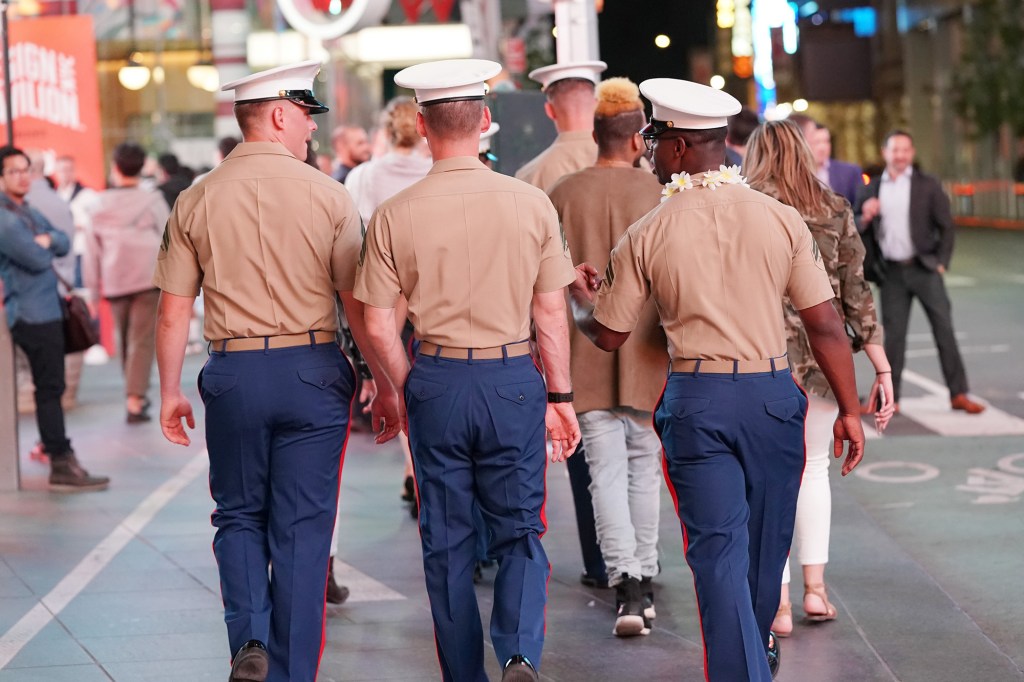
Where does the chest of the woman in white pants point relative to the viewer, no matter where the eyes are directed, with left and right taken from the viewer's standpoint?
facing away from the viewer

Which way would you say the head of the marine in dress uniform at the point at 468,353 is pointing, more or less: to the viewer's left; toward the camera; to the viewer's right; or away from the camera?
away from the camera

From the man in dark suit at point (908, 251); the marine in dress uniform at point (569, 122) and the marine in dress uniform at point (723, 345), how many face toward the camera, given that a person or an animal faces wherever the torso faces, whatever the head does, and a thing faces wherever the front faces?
1

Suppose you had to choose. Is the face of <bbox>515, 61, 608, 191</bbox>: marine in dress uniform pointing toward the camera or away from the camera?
away from the camera

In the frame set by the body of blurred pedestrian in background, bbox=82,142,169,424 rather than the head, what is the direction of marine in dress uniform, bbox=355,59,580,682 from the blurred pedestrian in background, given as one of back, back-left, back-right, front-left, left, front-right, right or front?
back

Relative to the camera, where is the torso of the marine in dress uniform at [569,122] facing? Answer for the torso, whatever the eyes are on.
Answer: away from the camera

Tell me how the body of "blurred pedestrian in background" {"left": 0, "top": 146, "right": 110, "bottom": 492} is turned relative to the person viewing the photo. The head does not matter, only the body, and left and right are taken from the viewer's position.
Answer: facing the viewer and to the right of the viewer

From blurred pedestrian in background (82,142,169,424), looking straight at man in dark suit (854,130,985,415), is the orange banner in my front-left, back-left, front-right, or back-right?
back-left

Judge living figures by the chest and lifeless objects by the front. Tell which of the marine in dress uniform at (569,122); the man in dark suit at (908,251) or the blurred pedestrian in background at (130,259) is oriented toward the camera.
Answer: the man in dark suit

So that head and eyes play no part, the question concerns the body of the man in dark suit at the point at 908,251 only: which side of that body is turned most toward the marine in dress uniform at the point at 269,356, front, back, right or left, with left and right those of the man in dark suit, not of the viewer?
front

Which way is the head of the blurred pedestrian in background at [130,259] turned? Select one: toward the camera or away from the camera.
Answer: away from the camera

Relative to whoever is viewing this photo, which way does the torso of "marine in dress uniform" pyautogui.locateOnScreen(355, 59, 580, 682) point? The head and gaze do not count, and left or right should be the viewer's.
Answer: facing away from the viewer

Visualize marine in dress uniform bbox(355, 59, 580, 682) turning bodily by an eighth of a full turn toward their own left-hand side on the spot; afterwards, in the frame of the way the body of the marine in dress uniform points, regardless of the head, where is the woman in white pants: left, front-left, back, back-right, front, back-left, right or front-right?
right

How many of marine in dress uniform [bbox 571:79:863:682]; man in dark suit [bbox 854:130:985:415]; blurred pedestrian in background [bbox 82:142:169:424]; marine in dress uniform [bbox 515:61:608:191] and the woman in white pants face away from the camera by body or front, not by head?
4

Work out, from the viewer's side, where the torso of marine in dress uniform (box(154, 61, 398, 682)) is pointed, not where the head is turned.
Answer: away from the camera

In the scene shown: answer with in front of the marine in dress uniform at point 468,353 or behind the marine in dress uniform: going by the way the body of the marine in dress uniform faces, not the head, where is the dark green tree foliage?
in front

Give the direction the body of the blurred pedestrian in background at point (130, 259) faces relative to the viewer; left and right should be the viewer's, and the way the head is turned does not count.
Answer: facing away from the viewer

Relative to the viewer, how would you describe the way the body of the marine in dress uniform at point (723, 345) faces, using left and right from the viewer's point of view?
facing away from the viewer

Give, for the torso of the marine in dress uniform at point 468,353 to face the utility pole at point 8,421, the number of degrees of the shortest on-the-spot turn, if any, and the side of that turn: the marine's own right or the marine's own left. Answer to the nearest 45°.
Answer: approximately 45° to the marine's own left
